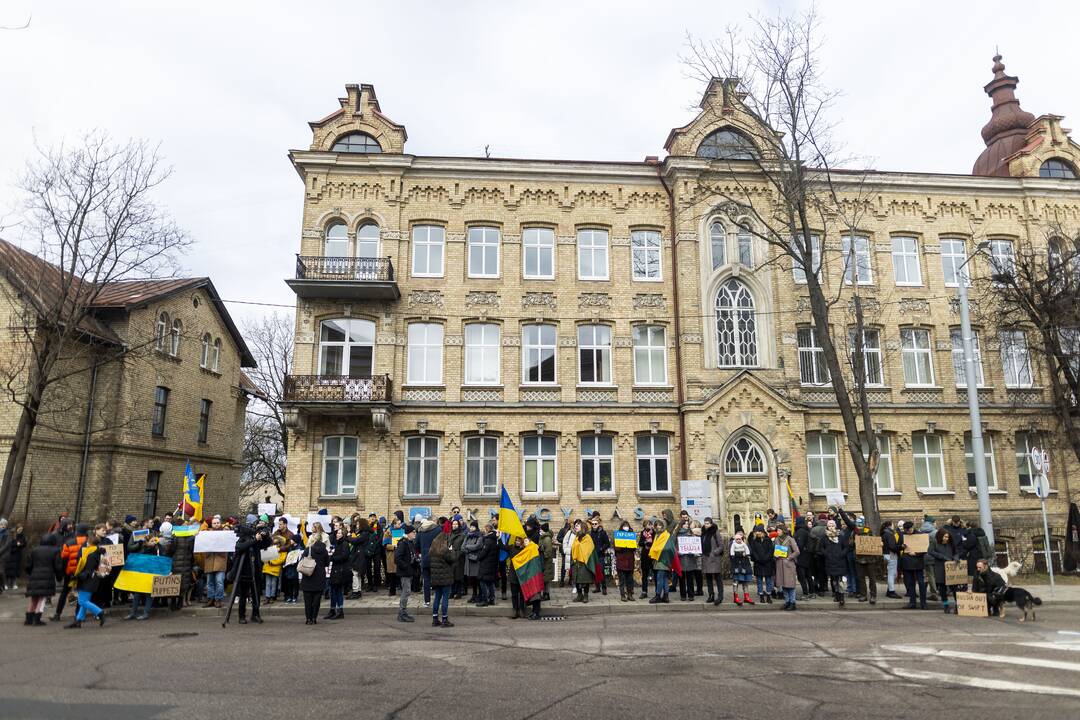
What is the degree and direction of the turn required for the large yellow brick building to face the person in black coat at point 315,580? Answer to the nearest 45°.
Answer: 0° — it already faces them

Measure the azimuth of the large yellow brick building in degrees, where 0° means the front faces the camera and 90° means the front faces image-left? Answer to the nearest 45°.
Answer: approximately 0°

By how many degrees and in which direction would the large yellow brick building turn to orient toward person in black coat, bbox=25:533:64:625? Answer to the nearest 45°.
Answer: approximately 45° to its right

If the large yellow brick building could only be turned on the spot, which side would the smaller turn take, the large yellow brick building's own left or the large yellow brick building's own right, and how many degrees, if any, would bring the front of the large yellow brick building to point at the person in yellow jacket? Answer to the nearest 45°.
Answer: approximately 45° to the large yellow brick building's own right
